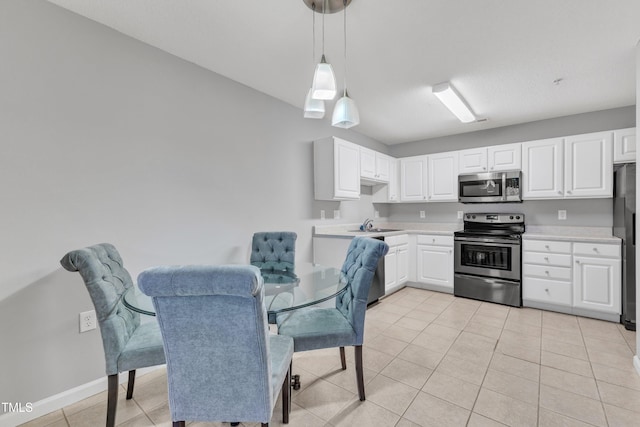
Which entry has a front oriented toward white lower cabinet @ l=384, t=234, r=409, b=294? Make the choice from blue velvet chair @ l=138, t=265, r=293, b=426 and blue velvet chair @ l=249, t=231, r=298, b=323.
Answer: blue velvet chair @ l=138, t=265, r=293, b=426

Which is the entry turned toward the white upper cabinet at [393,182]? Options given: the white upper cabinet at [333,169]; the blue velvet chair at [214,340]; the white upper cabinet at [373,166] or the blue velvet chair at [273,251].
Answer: the blue velvet chair at [214,340]

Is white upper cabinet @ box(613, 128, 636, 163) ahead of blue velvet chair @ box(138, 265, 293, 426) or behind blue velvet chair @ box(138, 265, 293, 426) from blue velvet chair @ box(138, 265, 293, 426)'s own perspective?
ahead

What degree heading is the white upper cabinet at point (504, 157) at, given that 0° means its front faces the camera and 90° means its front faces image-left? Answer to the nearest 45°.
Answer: approximately 0°

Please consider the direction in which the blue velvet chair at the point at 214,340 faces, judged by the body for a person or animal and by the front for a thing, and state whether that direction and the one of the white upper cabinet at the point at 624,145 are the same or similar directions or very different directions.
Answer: very different directions

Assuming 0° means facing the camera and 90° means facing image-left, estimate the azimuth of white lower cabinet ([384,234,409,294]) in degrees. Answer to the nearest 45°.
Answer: approximately 315°

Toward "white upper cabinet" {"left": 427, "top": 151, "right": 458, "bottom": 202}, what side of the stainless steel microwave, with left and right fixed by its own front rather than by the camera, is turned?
right
